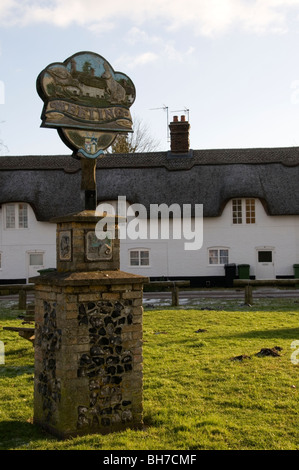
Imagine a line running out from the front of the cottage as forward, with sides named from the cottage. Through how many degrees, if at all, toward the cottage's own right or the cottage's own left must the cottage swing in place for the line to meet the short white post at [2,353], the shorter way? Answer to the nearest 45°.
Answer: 0° — it already faces it

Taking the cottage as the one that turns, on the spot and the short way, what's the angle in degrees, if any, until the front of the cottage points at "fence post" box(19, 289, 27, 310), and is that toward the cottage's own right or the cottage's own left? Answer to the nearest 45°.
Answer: approximately 45° to the cottage's own right

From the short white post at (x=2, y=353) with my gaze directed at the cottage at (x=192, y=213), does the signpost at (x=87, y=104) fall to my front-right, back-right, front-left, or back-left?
back-right

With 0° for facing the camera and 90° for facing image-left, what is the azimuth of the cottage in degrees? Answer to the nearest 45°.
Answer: approximately 0°

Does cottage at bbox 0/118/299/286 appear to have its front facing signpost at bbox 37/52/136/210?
yes

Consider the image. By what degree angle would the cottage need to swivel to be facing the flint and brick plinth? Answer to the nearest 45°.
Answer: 0° — it already faces it
